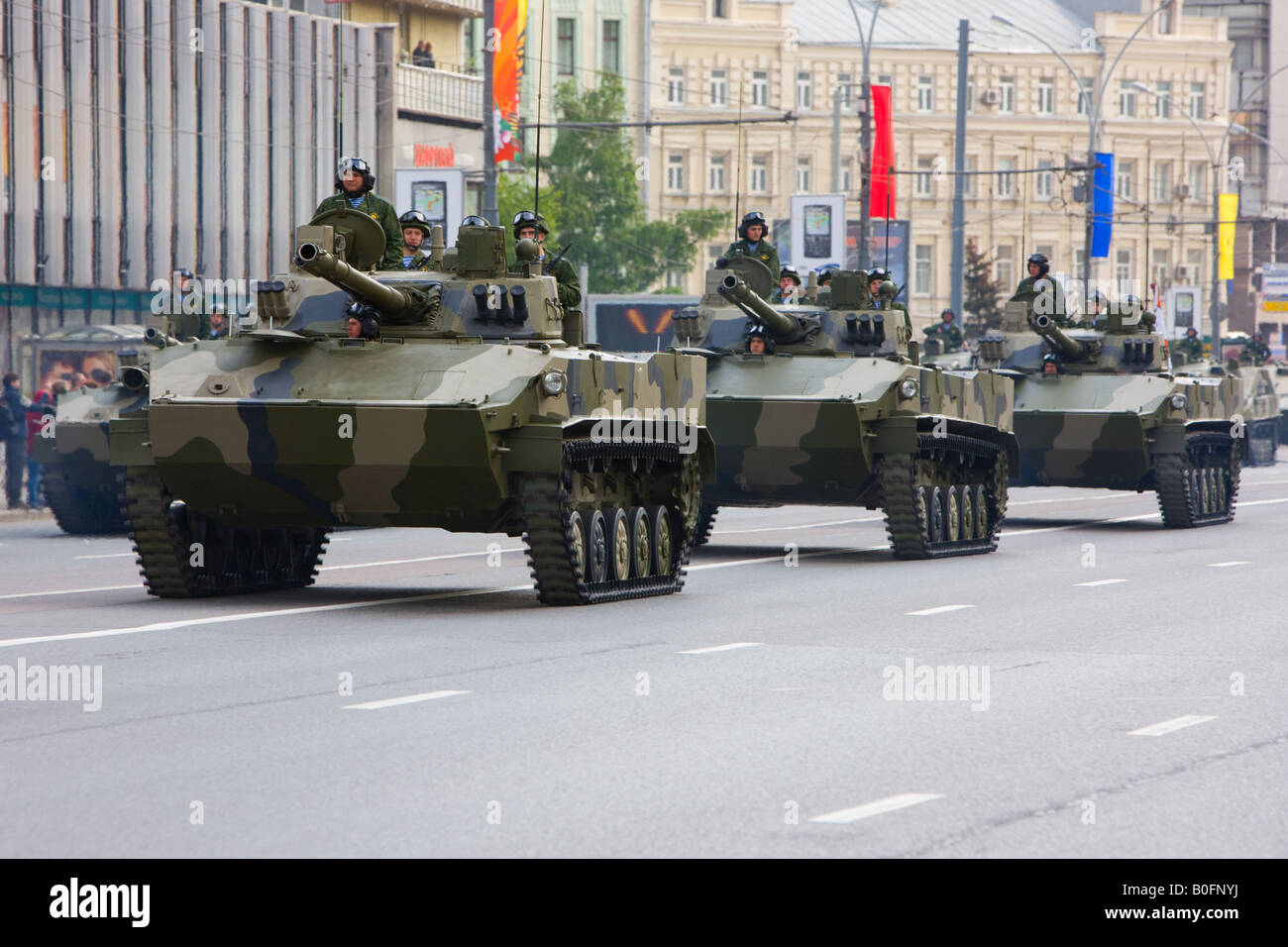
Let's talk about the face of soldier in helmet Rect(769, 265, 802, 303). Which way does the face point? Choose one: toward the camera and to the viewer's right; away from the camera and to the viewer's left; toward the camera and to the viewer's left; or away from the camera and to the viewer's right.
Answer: toward the camera and to the viewer's left

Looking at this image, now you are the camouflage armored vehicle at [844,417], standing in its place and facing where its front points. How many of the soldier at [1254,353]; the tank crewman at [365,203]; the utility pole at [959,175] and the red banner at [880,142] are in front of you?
1

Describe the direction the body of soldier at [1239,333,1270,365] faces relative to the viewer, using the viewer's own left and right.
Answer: facing the viewer and to the left of the viewer

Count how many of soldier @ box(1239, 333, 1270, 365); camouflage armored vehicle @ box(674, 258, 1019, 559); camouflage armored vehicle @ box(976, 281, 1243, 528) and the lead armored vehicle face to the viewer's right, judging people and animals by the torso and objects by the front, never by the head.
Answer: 0

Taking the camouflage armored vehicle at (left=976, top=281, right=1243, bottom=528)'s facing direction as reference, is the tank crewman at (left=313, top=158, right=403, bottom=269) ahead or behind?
ahead

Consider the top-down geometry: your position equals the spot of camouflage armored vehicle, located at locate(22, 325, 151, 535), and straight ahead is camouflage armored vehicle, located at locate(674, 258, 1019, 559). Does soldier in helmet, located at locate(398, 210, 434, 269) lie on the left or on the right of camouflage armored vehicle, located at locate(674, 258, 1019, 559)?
right

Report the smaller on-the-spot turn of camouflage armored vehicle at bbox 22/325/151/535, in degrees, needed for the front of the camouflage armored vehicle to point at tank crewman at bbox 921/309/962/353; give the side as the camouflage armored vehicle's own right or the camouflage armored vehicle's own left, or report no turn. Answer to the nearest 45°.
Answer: approximately 180°

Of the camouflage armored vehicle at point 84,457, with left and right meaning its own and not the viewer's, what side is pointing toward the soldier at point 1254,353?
back

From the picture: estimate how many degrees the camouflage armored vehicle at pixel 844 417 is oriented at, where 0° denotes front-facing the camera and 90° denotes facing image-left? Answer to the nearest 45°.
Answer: approximately 45°

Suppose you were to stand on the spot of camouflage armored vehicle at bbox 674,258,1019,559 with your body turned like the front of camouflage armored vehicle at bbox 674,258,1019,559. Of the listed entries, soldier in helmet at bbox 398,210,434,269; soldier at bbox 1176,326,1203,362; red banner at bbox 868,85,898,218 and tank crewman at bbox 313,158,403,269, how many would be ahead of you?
2

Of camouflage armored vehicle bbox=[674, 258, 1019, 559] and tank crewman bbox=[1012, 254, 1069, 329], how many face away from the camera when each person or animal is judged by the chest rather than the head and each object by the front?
0

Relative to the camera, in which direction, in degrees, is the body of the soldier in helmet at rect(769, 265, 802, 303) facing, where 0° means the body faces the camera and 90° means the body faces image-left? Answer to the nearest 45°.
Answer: approximately 45°
